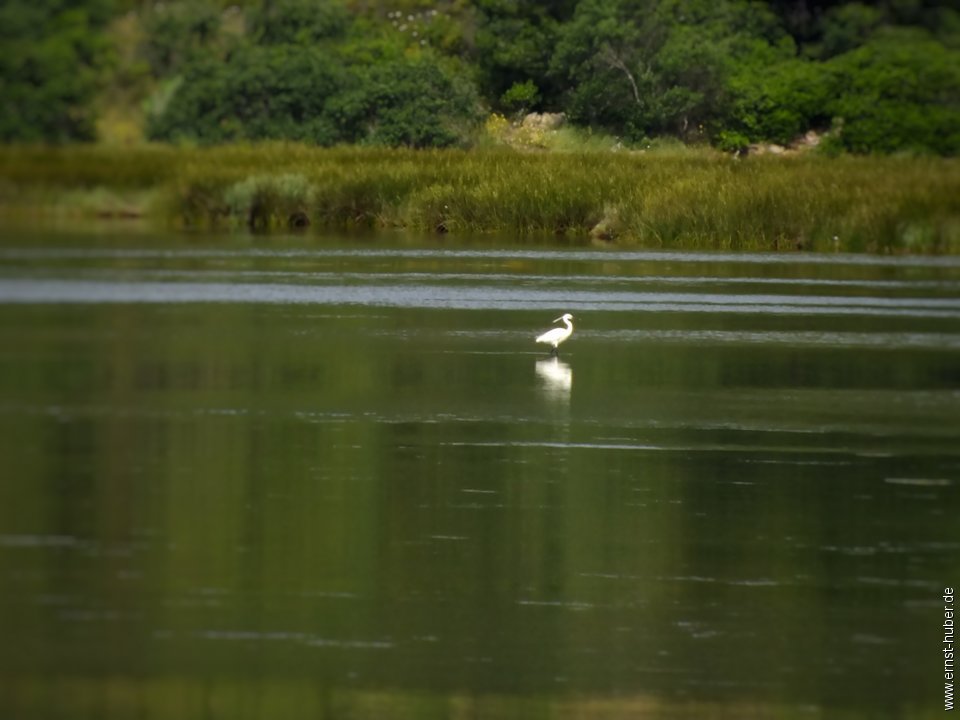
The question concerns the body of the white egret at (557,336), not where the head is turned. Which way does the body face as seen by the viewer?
to the viewer's right
